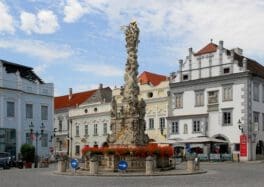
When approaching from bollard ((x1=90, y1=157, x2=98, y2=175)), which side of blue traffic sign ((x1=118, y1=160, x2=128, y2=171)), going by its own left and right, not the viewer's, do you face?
right

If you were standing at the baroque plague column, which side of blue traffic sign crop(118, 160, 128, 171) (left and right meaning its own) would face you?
back

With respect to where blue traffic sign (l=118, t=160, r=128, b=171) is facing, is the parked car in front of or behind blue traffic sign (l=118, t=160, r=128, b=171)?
behind

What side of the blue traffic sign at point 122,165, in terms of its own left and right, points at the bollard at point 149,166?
left

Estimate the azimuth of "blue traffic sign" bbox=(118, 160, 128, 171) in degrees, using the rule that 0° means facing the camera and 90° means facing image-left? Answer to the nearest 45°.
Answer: approximately 0°

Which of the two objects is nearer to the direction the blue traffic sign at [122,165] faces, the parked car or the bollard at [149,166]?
the bollard

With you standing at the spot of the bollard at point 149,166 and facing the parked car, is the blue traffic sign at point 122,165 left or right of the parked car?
left

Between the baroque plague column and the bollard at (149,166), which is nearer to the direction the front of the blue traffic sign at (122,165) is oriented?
the bollard
